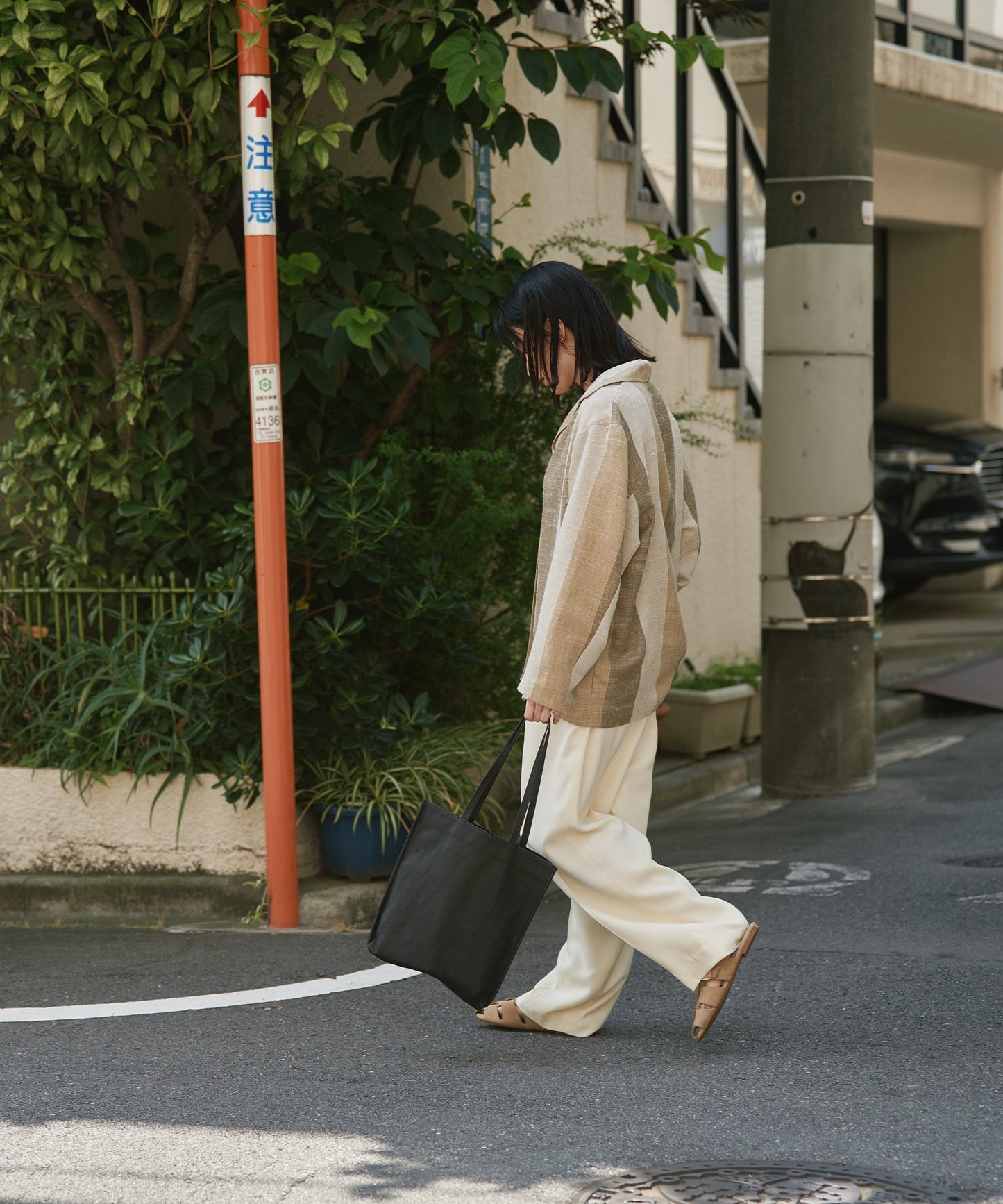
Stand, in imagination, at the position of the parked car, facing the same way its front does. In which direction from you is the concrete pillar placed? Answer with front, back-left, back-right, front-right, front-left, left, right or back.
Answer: front-right

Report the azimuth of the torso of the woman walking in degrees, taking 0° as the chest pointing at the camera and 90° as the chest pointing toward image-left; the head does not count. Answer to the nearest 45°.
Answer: approximately 90°

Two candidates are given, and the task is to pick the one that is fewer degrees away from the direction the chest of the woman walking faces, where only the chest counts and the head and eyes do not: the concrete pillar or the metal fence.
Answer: the metal fence

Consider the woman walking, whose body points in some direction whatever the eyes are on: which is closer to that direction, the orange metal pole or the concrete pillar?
the orange metal pole

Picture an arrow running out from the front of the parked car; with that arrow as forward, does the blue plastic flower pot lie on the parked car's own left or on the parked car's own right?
on the parked car's own right

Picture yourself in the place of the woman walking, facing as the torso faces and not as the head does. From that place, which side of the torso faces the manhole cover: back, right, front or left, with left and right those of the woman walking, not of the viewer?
left

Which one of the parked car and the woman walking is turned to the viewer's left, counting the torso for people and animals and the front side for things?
the woman walking

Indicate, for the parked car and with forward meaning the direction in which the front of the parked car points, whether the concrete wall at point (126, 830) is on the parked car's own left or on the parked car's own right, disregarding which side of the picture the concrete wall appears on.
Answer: on the parked car's own right

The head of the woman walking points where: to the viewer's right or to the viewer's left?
to the viewer's left

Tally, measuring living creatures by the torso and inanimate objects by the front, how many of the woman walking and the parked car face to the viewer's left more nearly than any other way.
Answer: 1

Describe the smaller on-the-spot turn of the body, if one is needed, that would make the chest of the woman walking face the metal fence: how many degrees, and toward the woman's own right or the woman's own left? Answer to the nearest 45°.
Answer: approximately 45° to the woman's own right

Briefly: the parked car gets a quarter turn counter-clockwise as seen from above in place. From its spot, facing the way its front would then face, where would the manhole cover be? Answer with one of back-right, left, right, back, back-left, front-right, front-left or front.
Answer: back-right
